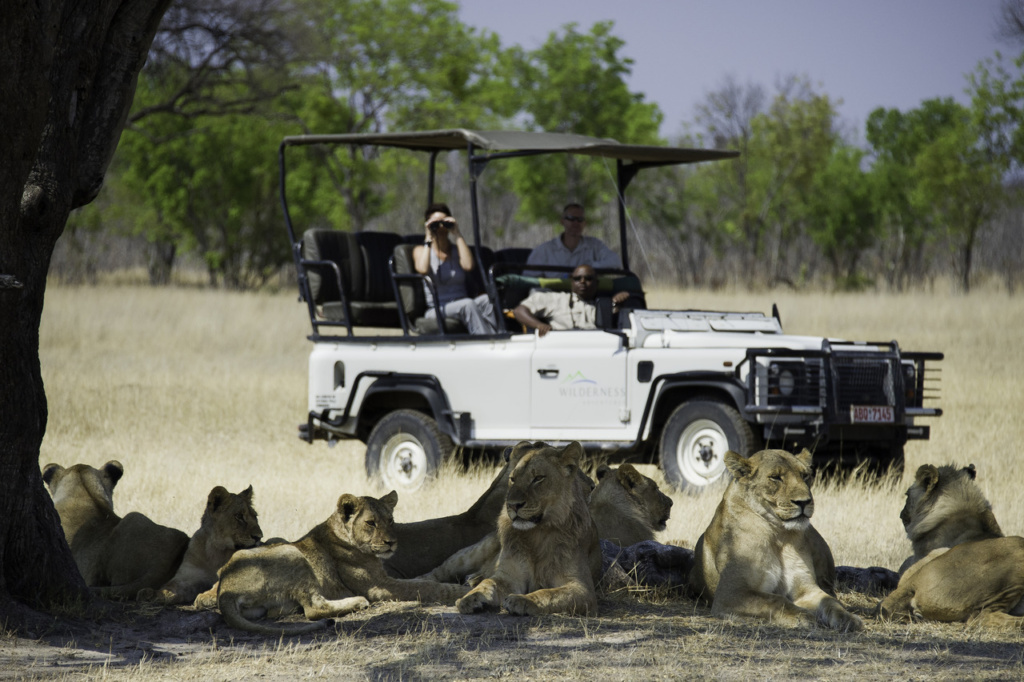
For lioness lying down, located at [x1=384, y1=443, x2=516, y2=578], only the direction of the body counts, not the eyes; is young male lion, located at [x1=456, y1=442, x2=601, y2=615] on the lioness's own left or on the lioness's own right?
on the lioness's own right

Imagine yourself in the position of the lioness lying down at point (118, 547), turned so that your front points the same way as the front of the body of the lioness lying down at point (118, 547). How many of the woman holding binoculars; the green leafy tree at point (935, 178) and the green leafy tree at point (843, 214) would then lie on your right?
3

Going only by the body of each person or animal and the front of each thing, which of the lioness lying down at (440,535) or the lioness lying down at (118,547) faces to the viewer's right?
the lioness lying down at (440,535)

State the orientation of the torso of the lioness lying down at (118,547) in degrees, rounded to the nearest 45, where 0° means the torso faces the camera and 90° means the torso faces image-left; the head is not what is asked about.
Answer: approximately 135°

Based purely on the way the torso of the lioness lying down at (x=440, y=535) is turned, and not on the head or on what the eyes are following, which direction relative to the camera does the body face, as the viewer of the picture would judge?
to the viewer's right

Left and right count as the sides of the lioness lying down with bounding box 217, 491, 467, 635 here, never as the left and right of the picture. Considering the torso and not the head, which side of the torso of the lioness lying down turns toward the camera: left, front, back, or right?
right

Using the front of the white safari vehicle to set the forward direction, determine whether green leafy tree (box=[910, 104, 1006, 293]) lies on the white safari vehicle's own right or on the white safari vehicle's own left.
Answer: on the white safari vehicle's own left

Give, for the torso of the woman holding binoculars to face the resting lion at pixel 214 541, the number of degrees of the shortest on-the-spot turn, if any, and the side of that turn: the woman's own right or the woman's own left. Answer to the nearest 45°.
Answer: approximately 45° to the woman's own right
